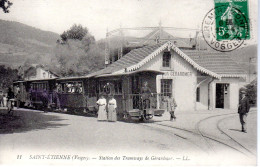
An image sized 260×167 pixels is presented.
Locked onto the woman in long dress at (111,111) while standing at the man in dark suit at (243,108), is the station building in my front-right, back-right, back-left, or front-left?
front-right
